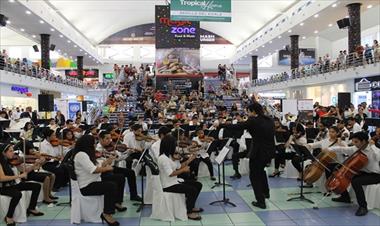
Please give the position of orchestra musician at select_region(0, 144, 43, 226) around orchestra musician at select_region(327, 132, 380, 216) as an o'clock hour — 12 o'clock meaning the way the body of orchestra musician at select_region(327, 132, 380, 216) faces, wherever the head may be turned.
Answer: orchestra musician at select_region(0, 144, 43, 226) is roughly at 11 o'clock from orchestra musician at select_region(327, 132, 380, 216).

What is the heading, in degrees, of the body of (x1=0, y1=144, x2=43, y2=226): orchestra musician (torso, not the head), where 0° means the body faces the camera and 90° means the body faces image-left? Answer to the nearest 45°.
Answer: approximately 270°

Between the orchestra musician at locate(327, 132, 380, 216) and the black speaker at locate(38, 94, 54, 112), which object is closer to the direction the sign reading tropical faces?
the orchestra musician

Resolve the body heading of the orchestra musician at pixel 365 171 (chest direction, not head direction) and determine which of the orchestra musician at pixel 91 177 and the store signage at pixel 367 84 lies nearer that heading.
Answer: the orchestra musician

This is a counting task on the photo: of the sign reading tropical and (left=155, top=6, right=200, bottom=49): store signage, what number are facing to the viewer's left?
0

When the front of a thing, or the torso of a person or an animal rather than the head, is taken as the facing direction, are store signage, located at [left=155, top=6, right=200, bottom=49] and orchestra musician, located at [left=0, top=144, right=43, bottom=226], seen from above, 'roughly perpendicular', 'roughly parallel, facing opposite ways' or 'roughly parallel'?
roughly perpendicular

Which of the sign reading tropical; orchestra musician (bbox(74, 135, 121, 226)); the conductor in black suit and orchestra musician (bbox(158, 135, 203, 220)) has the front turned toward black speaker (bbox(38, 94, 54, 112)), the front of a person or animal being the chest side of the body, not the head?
the conductor in black suit

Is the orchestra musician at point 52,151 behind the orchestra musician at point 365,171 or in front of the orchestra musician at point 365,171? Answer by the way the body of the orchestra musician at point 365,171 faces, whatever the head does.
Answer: in front

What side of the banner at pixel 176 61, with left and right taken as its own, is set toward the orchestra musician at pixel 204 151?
front

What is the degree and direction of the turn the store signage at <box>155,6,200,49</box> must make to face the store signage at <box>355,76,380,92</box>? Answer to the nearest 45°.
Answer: approximately 45° to its left

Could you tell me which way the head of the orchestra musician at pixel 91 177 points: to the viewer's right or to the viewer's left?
to the viewer's right

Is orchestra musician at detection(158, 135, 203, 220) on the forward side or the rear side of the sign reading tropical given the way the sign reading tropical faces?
on the forward side

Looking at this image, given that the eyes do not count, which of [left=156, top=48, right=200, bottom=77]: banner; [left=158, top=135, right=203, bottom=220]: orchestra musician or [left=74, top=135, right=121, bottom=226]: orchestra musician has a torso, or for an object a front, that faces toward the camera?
the banner

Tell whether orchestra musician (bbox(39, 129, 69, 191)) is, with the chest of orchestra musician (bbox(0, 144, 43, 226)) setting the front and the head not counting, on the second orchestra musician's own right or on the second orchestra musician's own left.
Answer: on the second orchestra musician's own left

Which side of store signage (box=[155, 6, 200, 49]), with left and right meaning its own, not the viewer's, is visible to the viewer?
front

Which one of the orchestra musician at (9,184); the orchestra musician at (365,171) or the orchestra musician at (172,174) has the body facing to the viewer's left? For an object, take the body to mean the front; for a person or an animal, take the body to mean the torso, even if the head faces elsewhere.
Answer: the orchestra musician at (365,171)

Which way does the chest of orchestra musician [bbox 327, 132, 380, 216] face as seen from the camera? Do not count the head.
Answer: to the viewer's left
